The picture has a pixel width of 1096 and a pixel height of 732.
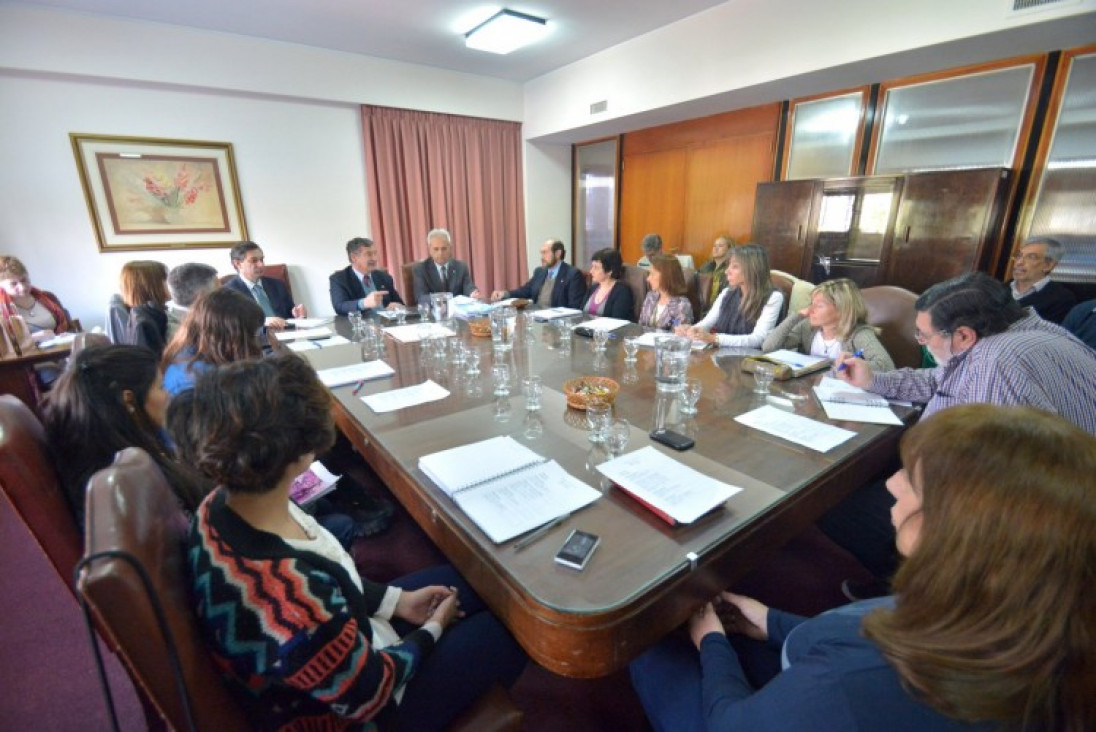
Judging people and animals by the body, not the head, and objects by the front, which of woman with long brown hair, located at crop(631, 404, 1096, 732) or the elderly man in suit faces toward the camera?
the elderly man in suit

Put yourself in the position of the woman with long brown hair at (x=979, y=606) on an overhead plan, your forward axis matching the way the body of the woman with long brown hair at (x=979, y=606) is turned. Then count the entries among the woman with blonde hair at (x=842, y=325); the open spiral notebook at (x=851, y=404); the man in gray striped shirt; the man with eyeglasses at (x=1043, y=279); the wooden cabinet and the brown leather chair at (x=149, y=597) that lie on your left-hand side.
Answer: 1

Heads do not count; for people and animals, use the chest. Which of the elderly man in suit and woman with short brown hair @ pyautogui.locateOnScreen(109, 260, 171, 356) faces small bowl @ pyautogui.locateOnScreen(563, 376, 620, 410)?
the elderly man in suit

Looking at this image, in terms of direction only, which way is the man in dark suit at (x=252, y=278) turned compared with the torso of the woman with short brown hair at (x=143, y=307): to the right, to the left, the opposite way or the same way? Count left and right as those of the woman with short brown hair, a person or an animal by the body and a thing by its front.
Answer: to the right

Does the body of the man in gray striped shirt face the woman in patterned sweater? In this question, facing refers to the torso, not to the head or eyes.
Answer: no

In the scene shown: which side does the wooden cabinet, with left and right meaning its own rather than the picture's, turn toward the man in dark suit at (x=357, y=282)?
front

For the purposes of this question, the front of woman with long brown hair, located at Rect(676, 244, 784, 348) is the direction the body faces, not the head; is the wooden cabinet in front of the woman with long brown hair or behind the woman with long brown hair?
behind

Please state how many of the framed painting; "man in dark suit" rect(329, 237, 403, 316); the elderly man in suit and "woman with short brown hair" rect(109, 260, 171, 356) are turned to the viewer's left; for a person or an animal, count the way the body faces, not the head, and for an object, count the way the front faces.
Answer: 0

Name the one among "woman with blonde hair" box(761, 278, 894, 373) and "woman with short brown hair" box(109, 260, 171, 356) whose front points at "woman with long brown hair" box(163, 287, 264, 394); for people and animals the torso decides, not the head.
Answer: the woman with blonde hair

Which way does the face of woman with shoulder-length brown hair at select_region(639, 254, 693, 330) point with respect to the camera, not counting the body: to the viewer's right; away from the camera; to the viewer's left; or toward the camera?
to the viewer's left

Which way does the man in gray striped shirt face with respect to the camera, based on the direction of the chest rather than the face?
to the viewer's left

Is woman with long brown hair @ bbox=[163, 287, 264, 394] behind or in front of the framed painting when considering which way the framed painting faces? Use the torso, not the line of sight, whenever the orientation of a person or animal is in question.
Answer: in front

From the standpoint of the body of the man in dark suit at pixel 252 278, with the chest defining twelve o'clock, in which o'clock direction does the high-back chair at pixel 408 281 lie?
The high-back chair is roughly at 10 o'clock from the man in dark suit.

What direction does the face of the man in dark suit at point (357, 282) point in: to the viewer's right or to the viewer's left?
to the viewer's right

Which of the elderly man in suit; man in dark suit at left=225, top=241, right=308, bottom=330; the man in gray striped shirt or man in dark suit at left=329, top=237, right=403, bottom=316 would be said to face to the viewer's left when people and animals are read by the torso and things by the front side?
the man in gray striped shirt

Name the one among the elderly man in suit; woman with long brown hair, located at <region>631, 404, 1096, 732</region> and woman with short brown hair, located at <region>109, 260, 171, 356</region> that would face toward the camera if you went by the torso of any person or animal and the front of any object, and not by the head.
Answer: the elderly man in suit

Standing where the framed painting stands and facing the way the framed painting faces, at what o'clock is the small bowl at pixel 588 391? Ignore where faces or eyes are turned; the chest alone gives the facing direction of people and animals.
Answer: The small bowl is roughly at 1 o'clock from the framed painting.

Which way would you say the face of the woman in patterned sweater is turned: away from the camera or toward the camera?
away from the camera
